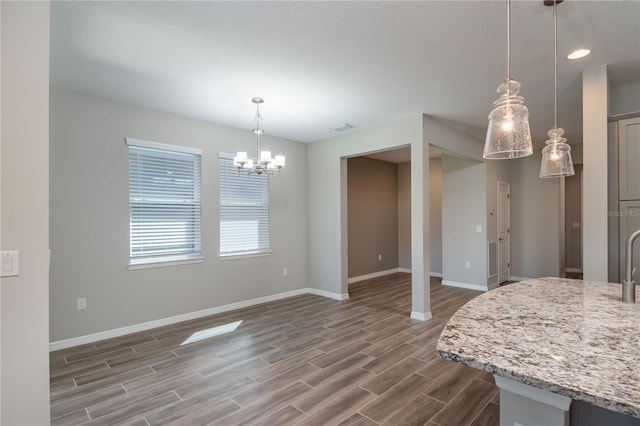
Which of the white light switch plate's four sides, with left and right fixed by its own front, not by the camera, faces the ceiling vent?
left

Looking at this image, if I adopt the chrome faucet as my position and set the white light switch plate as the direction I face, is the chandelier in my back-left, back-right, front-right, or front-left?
front-right

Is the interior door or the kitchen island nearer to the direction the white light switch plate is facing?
the kitchen island

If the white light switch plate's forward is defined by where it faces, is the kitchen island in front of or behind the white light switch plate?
in front

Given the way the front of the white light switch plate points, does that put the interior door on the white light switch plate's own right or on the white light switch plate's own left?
on the white light switch plate's own left

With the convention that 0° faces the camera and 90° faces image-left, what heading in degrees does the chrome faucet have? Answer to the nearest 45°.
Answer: approximately 270°
